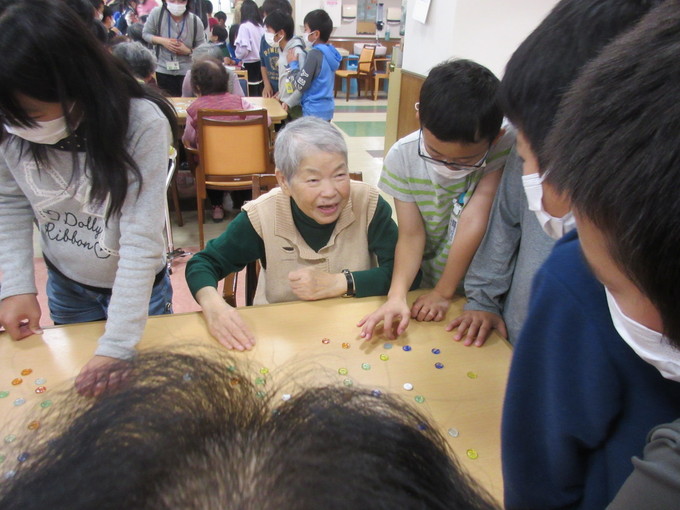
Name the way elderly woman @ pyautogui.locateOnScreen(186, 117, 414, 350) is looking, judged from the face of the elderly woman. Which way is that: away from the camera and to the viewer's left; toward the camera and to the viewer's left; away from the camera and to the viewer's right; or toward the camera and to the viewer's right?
toward the camera and to the viewer's right

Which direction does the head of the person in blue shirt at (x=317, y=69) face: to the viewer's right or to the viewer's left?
to the viewer's left
